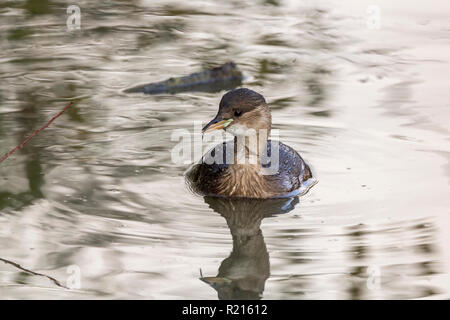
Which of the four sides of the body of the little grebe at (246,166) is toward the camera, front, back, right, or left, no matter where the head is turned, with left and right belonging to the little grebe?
front
